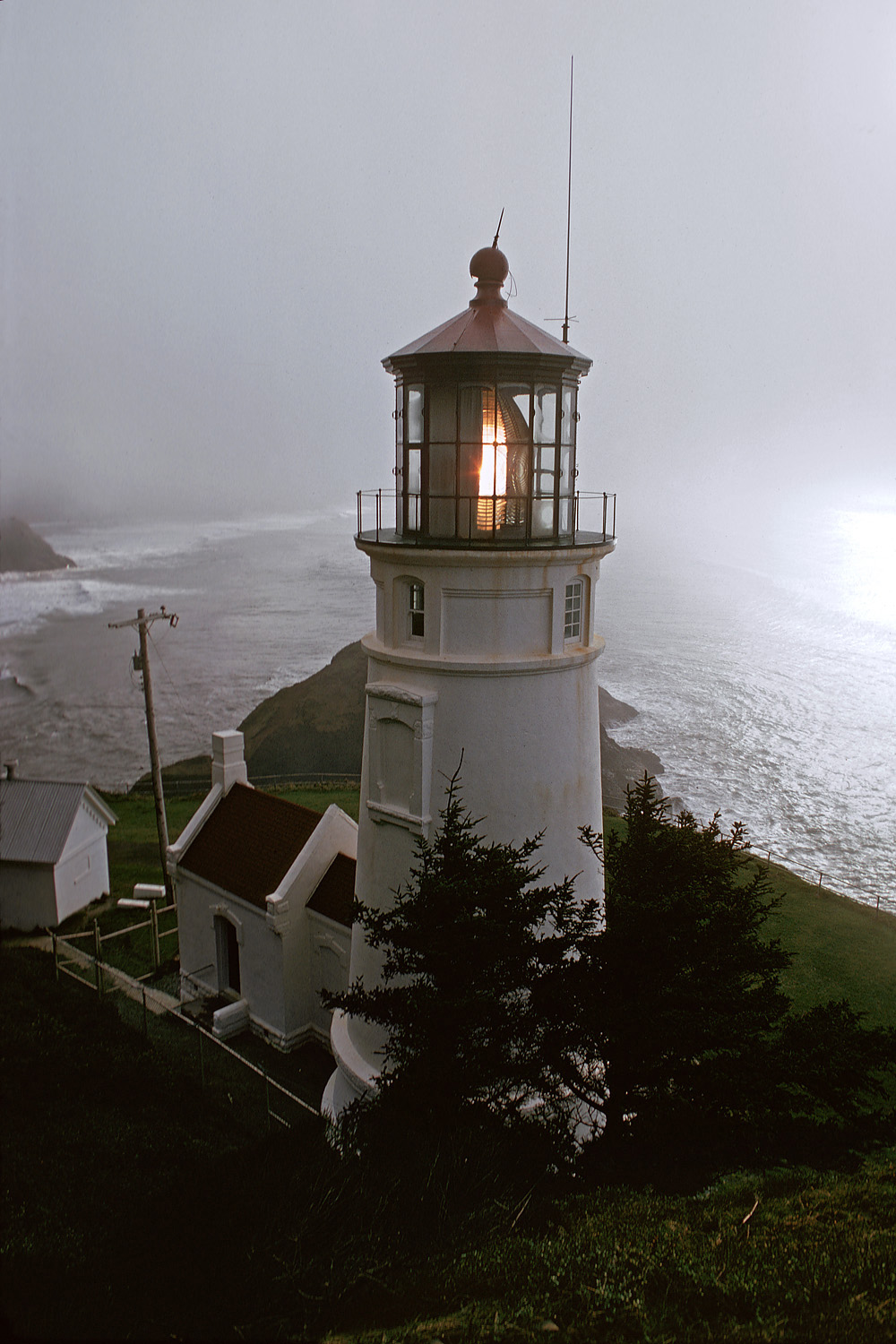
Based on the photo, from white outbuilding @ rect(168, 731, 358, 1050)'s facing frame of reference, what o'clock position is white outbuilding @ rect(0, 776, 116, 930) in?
white outbuilding @ rect(0, 776, 116, 930) is roughly at 3 o'clock from white outbuilding @ rect(168, 731, 358, 1050).

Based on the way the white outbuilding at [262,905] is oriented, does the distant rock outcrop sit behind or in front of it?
behind

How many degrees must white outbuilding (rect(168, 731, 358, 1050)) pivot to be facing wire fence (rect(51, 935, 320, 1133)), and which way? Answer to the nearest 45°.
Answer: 0° — it already faces it

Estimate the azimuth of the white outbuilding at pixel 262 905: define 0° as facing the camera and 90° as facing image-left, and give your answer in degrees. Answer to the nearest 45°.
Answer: approximately 45°

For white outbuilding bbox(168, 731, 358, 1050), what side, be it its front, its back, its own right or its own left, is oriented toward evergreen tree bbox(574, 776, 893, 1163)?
left

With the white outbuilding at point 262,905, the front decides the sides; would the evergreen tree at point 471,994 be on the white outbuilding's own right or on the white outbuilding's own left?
on the white outbuilding's own left

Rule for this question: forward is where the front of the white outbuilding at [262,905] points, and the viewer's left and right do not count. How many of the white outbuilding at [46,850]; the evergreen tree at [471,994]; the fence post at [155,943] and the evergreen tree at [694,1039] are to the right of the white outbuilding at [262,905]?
2

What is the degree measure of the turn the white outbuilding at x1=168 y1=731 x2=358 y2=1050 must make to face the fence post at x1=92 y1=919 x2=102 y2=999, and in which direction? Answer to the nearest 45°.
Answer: approximately 90° to its right
